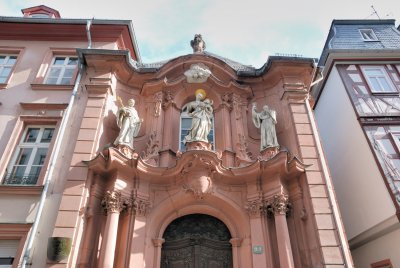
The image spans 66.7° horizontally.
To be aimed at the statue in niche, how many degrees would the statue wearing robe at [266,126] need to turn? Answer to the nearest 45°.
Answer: approximately 45° to its right

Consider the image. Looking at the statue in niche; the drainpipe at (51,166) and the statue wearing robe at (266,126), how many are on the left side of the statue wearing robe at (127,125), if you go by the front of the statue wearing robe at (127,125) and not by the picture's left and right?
2

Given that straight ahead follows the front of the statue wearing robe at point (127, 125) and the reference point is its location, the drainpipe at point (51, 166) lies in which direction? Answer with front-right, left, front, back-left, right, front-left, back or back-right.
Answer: right

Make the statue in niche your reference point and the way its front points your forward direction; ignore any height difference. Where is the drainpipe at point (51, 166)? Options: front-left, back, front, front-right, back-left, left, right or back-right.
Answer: right

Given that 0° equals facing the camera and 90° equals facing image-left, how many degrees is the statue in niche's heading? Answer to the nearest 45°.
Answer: approximately 0°

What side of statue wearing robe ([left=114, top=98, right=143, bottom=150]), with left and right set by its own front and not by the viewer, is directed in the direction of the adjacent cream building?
left

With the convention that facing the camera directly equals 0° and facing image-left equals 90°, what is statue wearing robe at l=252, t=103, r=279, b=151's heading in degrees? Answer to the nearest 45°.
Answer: approximately 45°

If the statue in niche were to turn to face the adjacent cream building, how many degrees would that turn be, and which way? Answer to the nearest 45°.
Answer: approximately 90° to its left

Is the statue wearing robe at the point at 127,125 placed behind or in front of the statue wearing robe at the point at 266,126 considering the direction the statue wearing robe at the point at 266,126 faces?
in front

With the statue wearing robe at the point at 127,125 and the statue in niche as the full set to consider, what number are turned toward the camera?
2
